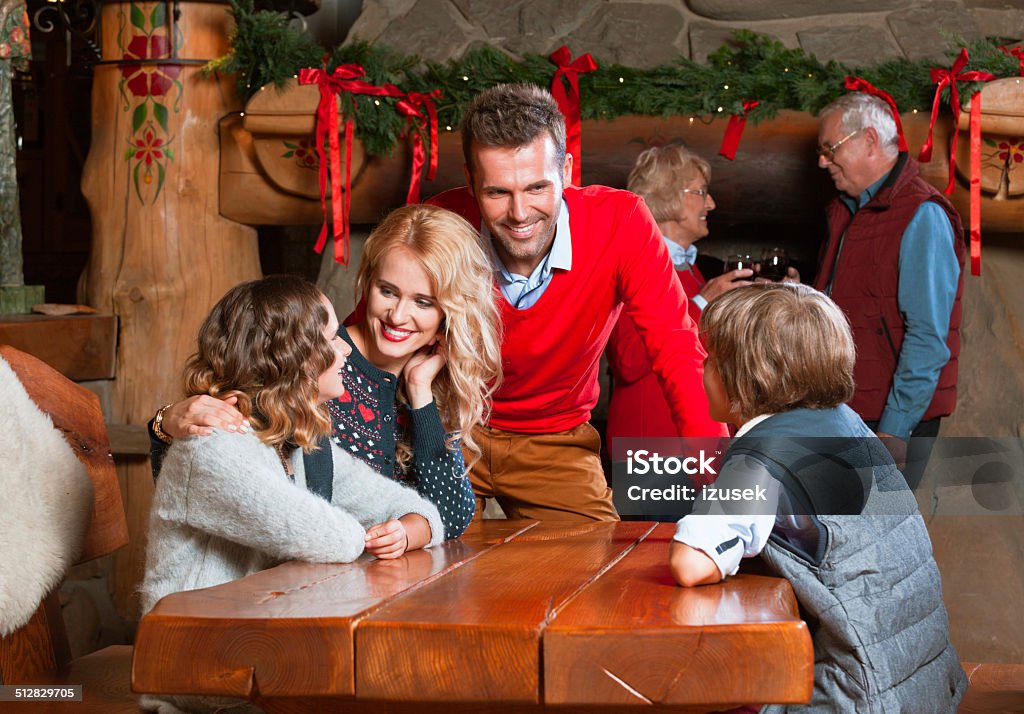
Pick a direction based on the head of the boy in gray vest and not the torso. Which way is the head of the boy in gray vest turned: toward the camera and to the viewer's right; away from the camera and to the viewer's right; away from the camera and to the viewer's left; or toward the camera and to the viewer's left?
away from the camera and to the viewer's left

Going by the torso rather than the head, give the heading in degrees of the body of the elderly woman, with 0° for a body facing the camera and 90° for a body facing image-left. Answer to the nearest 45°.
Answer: approximately 270°

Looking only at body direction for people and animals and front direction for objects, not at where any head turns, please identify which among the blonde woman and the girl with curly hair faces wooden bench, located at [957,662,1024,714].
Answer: the girl with curly hair

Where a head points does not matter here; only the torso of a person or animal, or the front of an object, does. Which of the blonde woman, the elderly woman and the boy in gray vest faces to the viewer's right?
the elderly woman

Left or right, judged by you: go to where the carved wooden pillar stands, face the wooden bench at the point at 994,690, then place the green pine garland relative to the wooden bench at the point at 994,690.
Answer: left

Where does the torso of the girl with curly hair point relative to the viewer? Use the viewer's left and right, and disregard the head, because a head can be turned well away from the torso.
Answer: facing to the right of the viewer

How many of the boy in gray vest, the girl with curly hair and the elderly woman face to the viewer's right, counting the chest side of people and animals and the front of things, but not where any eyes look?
2

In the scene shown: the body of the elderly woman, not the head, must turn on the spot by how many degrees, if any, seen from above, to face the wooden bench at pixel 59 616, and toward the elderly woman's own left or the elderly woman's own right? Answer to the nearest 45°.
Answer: approximately 135° to the elderly woman's own right

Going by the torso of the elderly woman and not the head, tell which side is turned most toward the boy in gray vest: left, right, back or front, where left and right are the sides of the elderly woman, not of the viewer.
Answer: right
